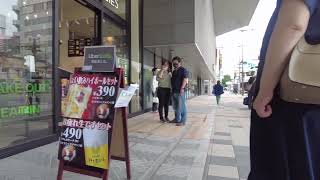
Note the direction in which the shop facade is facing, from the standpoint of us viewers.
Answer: facing the viewer and to the right of the viewer

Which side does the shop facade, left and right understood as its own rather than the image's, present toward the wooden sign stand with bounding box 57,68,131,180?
front

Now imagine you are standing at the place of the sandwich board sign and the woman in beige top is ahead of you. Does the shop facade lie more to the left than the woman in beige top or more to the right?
left

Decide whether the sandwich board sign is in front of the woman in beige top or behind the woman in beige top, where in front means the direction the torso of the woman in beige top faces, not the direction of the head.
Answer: in front

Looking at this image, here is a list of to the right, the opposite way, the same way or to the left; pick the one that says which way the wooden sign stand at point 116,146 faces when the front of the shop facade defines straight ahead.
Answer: to the right
